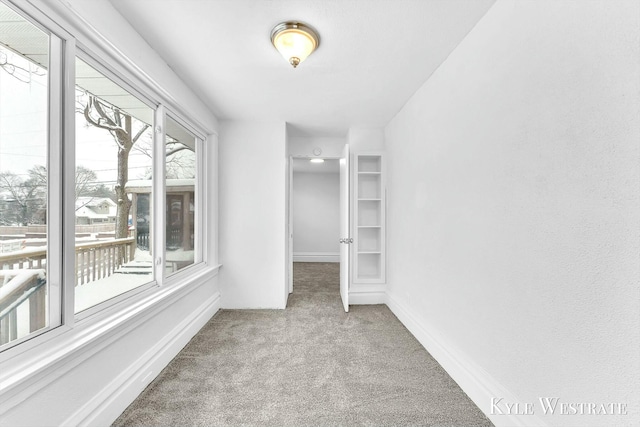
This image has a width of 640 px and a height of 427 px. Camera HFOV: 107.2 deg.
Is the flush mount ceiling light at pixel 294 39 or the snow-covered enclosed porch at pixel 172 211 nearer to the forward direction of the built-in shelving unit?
the flush mount ceiling light

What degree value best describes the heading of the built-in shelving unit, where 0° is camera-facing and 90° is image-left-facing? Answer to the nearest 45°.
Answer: approximately 0°

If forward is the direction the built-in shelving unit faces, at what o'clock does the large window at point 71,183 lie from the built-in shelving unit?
The large window is roughly at 1 o'clock from the built-in shelving unit.

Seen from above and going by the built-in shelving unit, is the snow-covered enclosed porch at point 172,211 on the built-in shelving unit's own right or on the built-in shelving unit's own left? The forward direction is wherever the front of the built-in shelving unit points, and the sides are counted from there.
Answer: on the built-in shelving unit's own right
